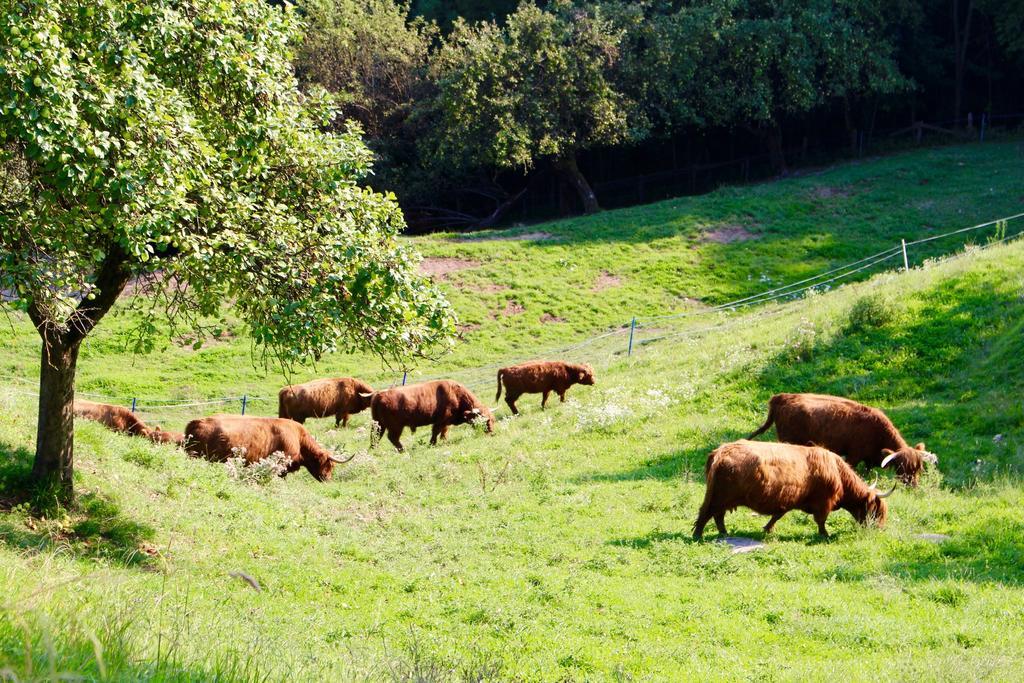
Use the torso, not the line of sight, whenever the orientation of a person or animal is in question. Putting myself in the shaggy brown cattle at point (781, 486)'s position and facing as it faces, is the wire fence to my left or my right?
on my left

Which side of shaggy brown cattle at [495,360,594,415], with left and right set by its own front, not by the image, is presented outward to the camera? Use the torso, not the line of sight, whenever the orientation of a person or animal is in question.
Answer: right

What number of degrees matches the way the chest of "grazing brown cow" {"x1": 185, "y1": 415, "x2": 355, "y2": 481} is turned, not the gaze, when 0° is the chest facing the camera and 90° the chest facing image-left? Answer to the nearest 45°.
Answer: approximately 270°

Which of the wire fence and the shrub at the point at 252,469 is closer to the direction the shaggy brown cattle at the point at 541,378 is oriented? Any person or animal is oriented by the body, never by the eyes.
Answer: the wire fence

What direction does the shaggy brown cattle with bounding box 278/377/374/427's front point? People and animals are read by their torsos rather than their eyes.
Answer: to the viewer's right

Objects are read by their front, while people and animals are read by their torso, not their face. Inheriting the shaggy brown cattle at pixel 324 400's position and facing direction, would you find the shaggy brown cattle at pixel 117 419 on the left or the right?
on its right

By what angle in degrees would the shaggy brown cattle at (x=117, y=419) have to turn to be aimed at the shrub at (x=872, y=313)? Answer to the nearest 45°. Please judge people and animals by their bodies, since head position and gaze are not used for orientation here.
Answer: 0° — it already faces it

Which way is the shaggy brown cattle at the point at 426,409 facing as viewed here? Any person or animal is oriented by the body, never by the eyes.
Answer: to the viewer's right
